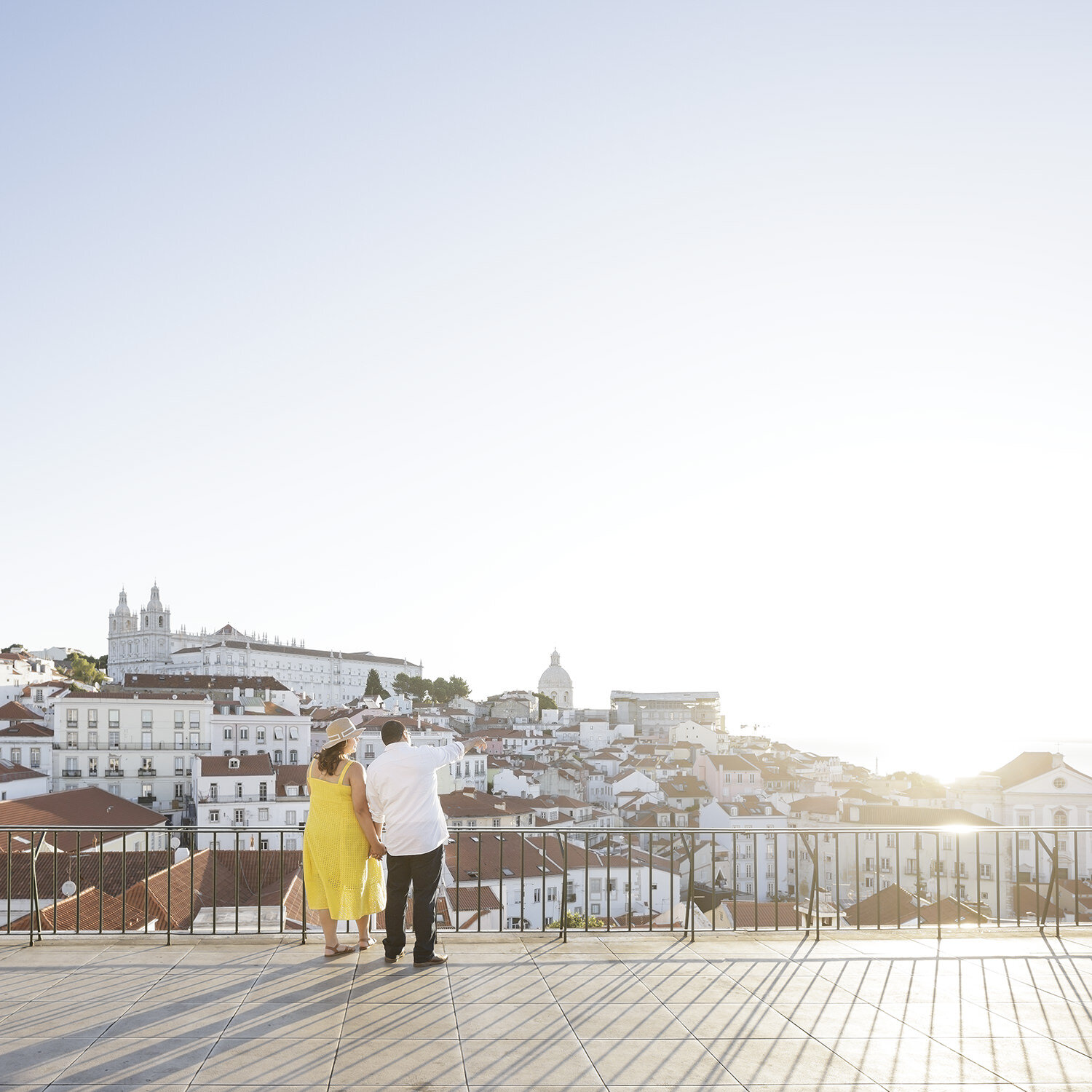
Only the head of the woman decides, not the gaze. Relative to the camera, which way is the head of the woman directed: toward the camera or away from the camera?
away from the camera

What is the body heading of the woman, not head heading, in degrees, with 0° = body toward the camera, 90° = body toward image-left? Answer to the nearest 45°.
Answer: approximately 225°
